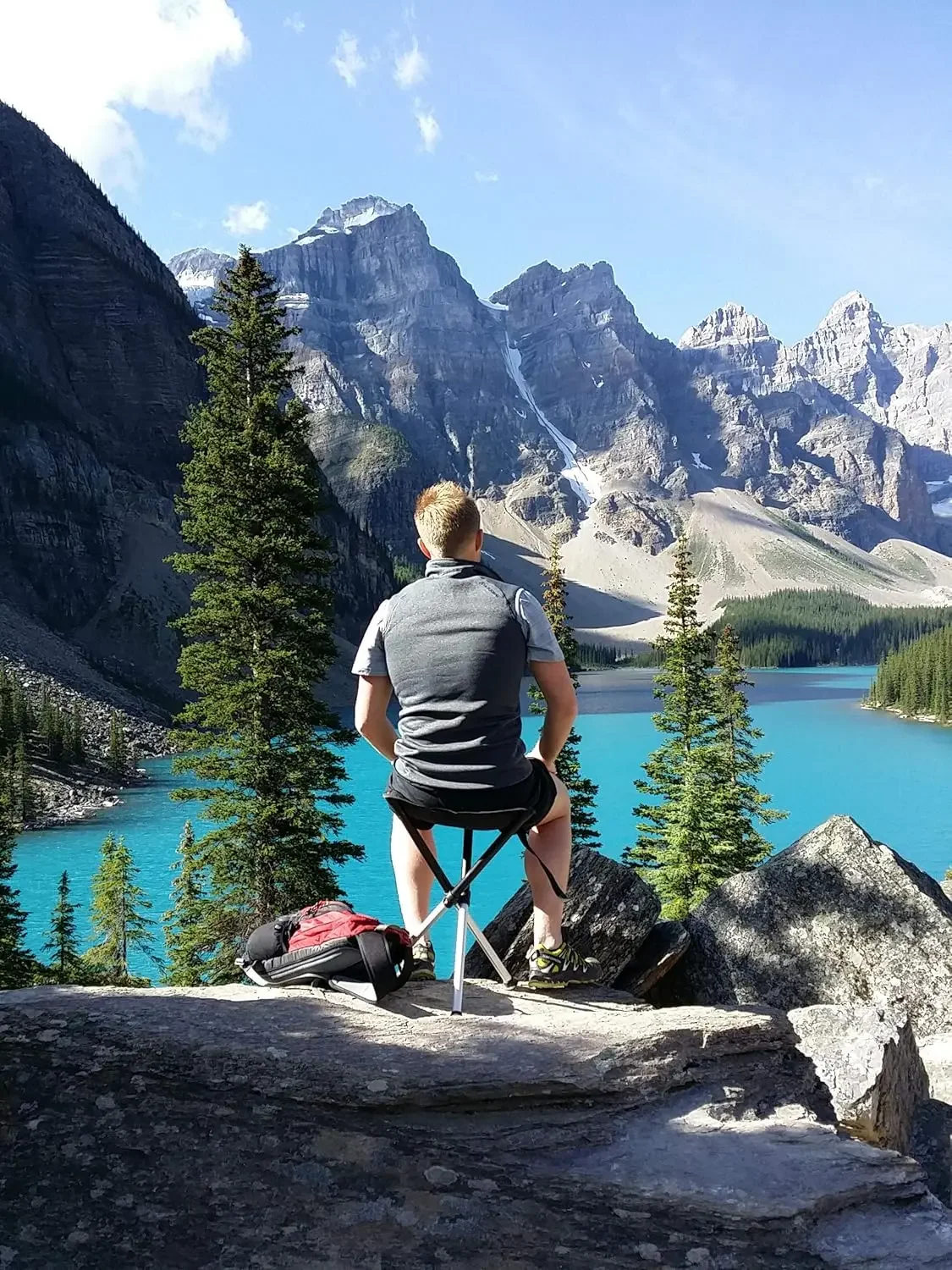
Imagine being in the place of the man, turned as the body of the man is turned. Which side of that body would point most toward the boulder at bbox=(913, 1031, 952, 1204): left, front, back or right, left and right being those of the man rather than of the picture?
right

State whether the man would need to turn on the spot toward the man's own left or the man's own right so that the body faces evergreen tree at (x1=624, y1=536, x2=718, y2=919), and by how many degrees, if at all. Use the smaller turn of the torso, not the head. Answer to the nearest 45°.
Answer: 0° — they already face it

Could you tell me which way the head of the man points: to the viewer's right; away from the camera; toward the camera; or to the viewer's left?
away from the camera

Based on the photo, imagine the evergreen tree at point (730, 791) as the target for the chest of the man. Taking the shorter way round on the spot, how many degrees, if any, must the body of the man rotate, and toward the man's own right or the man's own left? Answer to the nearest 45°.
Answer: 0° — they already face it

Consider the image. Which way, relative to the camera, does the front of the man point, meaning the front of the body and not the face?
away from the camera

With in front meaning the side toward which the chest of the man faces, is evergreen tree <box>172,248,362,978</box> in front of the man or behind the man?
in front

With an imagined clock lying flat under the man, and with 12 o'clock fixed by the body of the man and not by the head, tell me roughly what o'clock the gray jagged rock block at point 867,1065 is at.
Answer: The gray jagged rock block is roughly at 3 o'clock from the man.
